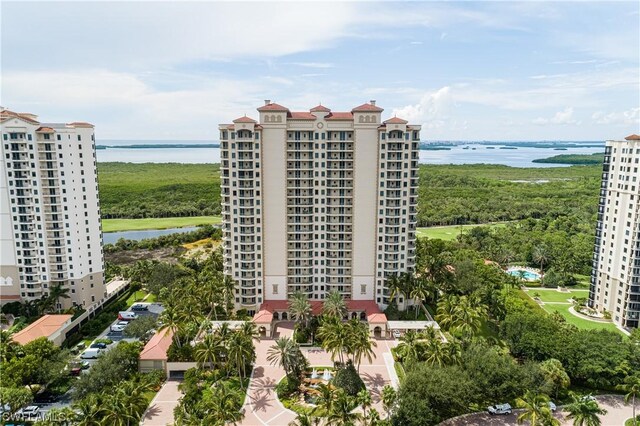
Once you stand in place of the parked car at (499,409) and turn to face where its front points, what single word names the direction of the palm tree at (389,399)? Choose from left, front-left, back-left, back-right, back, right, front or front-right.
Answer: front-left

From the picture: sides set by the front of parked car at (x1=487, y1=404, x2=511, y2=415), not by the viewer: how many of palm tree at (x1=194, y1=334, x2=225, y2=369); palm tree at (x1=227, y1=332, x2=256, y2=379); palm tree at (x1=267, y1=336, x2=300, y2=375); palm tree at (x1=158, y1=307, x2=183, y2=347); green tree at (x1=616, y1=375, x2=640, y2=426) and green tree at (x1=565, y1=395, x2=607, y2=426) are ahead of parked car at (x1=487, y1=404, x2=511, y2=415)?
4

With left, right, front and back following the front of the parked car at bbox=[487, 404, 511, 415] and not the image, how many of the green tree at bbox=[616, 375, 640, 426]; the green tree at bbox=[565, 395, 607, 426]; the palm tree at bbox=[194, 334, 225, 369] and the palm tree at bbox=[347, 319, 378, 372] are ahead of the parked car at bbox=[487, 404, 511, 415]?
2

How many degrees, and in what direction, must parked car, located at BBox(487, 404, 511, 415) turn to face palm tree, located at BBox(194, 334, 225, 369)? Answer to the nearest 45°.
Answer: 0° — it already faces it

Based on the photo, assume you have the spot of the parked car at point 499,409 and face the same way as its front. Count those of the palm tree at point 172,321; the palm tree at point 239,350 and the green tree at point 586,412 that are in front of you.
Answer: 2

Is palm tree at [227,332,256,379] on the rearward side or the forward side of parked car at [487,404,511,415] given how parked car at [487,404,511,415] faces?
on the forward side

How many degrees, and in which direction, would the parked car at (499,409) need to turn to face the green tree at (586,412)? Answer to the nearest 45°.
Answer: approximately 135° to its left

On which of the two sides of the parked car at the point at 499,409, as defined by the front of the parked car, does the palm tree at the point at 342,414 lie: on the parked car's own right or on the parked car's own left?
on the parked car's own left

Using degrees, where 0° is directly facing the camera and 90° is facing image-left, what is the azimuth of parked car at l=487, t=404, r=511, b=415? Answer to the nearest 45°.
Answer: approximately 90°

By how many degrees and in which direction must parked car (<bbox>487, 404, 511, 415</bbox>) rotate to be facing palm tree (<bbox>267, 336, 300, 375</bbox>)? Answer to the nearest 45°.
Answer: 0° — it already faces it

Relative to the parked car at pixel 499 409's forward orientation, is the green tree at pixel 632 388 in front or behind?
behind
